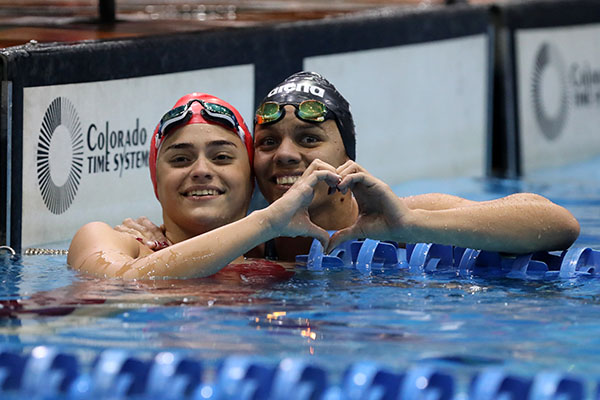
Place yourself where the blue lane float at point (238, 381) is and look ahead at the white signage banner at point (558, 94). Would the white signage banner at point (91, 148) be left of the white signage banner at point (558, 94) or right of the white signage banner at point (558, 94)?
left

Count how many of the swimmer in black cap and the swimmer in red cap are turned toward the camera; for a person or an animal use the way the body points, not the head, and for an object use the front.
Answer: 2

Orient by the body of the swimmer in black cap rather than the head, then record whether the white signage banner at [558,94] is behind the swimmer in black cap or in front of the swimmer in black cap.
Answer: behind

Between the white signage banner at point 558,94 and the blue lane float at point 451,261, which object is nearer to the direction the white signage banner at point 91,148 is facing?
the blue lane float

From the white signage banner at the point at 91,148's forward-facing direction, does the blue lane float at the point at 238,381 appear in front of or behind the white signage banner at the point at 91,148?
in front

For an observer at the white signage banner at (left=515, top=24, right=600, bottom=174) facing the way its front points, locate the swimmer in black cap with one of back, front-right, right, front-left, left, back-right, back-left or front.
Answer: front-right

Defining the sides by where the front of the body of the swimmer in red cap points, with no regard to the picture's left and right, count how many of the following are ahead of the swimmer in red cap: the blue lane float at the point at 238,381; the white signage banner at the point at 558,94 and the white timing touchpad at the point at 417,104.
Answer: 1

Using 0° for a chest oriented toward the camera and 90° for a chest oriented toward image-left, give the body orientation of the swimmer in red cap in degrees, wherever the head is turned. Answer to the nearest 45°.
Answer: approximately 0°

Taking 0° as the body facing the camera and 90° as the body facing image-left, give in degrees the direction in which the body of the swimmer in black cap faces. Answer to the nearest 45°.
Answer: approximately 0°
